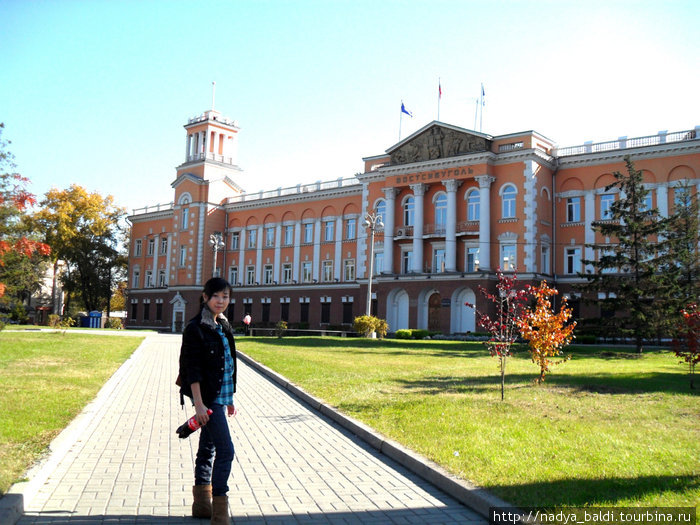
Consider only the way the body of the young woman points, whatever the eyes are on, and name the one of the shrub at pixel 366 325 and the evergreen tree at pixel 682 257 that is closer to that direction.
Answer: the evergreen tree

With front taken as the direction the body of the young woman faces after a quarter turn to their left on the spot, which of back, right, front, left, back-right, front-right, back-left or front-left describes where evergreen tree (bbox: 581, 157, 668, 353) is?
front

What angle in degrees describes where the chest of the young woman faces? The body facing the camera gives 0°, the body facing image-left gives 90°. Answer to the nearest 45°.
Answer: approximately 315°

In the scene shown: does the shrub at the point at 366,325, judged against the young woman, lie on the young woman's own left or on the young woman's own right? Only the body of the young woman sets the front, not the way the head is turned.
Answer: on the young woman's own left

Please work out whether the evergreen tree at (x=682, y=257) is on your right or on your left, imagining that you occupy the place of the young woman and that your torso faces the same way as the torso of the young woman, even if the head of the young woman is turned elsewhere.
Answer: on your left
